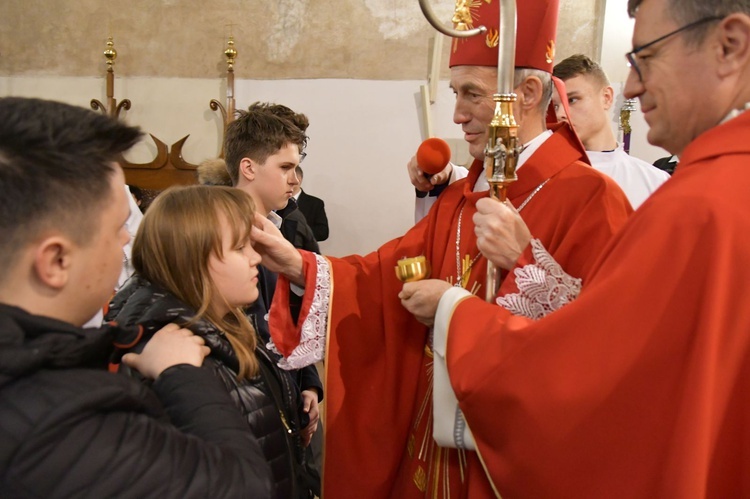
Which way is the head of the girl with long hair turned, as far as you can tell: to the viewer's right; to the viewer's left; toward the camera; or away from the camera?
to the viewer's right

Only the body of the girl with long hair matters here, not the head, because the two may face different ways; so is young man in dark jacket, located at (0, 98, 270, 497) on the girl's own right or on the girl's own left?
on the girl's own right

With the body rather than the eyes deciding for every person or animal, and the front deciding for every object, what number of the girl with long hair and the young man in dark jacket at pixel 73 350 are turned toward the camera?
0

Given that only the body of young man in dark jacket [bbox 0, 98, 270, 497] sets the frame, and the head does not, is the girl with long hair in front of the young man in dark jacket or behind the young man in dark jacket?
in front

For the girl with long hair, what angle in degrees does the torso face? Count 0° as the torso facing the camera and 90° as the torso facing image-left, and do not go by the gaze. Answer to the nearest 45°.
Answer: approximately 270°

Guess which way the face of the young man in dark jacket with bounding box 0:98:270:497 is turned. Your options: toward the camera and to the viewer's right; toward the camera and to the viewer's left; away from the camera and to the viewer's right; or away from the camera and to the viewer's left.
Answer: away from the camera and to the viewer's right

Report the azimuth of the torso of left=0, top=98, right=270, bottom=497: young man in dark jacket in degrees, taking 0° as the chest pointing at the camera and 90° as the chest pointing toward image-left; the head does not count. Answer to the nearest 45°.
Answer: approximately 225°
